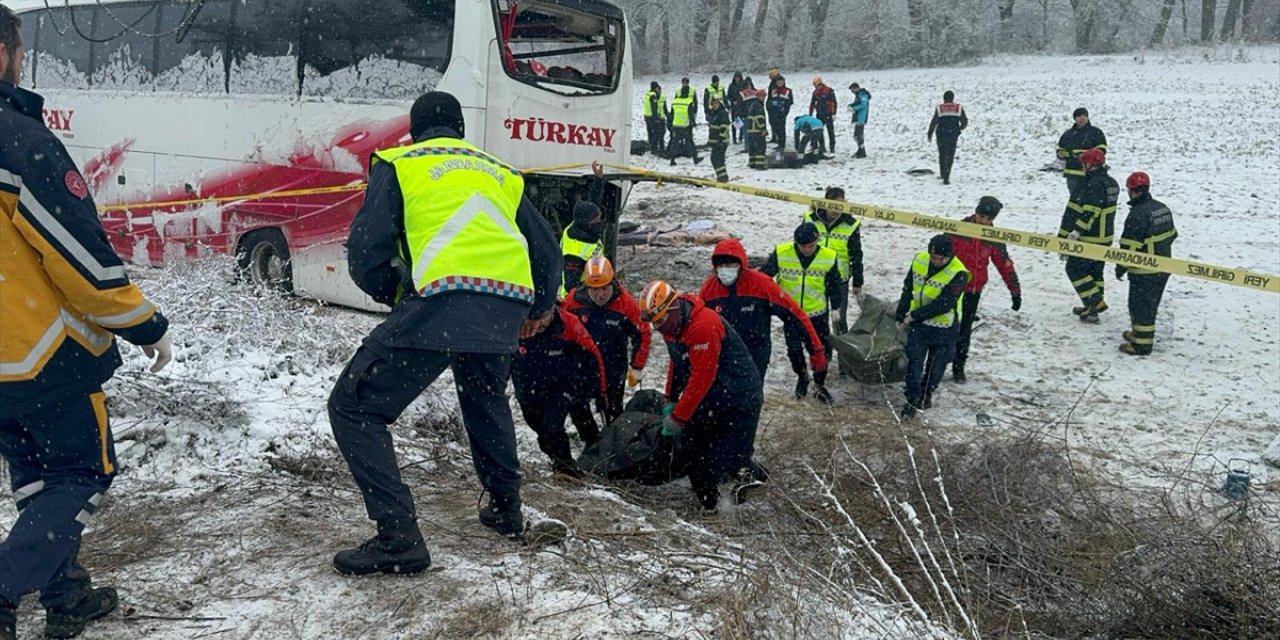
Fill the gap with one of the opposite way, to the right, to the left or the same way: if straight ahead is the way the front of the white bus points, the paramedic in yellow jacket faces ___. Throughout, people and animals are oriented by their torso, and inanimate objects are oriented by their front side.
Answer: to the right

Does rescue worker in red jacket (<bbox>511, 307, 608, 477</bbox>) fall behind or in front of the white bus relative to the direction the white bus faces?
behind

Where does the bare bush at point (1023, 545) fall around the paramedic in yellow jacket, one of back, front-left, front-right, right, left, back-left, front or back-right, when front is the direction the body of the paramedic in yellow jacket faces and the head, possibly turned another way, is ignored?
front-right

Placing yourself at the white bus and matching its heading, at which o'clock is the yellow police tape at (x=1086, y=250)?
The yellow police tape is roughly at 6 o'clock from the white bus.

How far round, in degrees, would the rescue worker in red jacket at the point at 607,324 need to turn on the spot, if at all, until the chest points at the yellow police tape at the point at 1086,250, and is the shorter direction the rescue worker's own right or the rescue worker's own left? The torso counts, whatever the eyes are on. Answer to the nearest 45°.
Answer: approximately 90° to the rescue worker's own left

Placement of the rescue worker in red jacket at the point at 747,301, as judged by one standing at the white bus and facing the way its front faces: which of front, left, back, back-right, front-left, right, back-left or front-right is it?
back

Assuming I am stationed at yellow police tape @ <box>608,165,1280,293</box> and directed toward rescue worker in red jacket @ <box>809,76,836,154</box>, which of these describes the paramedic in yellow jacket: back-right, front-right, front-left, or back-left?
back-left

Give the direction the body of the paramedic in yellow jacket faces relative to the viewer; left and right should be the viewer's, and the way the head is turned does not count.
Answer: facing away from the viewer and to the right of the viewer

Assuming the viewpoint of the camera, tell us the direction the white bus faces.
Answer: facing away from the viewer and to the left of the viewer

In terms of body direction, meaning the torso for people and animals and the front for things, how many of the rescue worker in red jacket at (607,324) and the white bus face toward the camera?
1

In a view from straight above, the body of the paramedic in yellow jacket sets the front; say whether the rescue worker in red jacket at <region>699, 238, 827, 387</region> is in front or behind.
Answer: in front
